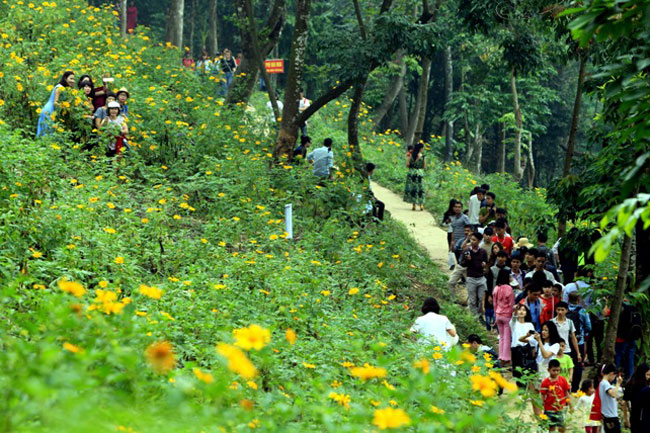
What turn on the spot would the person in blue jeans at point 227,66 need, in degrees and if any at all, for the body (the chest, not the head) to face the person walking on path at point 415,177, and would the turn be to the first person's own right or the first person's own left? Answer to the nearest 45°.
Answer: approximately 45° to the first person's own left

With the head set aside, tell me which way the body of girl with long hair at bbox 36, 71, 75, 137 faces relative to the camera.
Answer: to the viewer's right

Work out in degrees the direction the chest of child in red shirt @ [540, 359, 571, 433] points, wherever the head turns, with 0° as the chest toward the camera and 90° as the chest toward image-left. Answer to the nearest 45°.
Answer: approximately 0°

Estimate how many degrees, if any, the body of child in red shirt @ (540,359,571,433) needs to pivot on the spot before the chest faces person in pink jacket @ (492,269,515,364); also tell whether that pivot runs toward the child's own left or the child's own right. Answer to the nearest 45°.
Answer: approximately 180°

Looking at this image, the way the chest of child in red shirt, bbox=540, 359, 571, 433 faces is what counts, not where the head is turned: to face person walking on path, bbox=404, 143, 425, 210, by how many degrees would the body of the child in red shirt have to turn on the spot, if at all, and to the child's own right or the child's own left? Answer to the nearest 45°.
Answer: approximately 180°

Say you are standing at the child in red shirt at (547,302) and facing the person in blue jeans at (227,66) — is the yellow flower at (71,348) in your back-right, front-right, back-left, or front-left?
back-left

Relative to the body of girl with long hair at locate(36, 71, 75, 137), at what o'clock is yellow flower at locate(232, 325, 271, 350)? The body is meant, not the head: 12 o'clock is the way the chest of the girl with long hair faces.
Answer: The yellow flower is roughly at 3 o'clock from the girl with long hair.

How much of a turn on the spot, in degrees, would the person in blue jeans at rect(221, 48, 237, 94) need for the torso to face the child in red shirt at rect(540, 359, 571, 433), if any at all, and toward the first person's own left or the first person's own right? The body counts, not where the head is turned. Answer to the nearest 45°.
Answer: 0° — they already face them

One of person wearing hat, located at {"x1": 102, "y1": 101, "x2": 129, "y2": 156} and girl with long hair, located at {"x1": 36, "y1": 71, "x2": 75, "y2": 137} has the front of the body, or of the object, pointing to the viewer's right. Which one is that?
the girl with long hair

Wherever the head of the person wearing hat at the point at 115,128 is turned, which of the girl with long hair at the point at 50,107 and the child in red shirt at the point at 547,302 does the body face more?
the child in red shirt

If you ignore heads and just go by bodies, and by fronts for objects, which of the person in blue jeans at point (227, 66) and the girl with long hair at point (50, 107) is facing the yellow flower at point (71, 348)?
the person in blue jeans

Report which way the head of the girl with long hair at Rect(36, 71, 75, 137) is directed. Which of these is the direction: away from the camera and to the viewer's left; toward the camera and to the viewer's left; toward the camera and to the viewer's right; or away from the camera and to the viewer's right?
toward the camera and to the viewer's right
